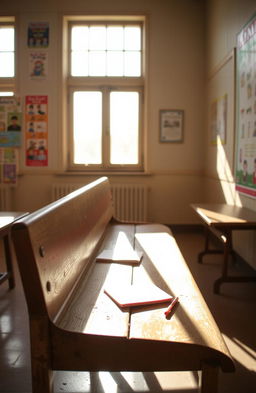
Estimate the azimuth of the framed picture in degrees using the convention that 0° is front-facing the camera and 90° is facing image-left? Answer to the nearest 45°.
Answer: approximately 0°

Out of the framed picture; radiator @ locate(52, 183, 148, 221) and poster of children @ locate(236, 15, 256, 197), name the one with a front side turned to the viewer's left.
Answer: the poster of children

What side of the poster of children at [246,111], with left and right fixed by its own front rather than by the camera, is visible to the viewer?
left

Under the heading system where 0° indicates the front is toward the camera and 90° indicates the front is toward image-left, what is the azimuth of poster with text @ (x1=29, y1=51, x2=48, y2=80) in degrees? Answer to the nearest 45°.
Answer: approximately 0°

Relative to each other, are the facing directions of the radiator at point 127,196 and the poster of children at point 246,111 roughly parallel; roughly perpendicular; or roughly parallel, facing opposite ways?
roughly perpendicular
